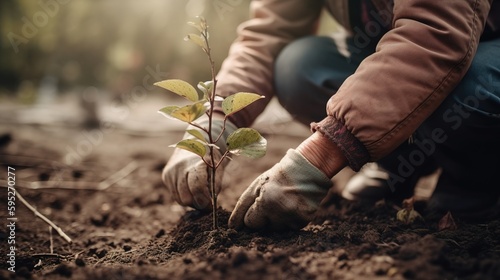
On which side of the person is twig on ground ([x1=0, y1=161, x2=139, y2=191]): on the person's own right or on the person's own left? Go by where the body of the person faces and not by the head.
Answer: on the person's own right

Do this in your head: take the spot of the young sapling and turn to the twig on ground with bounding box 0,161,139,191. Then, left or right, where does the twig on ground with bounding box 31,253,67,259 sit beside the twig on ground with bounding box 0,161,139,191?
left

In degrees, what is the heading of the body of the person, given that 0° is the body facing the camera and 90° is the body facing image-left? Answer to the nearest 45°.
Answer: approximately 45°

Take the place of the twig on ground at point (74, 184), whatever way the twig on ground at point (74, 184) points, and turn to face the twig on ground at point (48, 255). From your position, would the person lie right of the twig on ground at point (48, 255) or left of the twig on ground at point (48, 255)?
left
